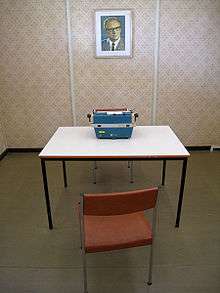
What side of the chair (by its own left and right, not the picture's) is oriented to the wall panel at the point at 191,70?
front

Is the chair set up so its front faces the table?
yes

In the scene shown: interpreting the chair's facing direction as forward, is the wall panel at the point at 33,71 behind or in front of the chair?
in front

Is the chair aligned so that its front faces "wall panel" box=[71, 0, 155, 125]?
yes

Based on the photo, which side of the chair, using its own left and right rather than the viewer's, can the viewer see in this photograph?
back
